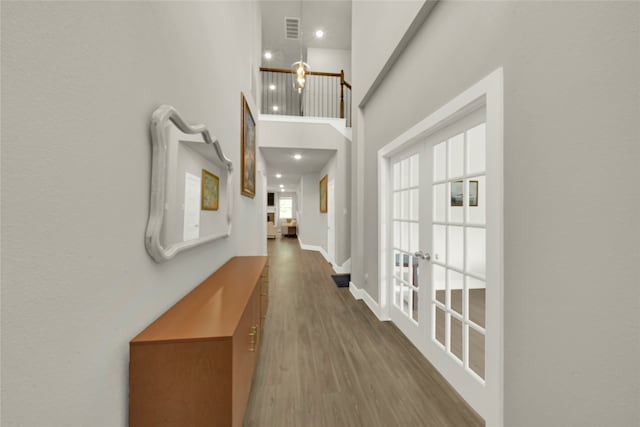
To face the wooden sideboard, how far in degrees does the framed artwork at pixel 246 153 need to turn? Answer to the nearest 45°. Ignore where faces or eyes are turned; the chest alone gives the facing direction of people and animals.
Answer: approximately 90° to its right

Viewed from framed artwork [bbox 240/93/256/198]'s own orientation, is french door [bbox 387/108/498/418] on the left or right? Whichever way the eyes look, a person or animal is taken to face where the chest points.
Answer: on its right

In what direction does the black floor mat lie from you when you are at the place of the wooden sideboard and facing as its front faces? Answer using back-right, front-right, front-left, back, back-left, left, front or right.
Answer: front-left

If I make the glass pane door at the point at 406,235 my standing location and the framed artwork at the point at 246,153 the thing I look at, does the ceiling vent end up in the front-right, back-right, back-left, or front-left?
front-right

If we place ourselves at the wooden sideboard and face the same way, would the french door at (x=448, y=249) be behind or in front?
in front

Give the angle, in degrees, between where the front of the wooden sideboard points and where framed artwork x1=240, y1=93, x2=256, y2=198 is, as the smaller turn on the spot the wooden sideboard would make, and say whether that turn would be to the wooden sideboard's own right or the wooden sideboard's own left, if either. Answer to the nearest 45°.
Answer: approximately 90° to the wooden sideboard's own left

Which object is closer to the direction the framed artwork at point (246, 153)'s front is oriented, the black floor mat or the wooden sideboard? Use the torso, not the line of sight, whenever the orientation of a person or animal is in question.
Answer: the black floor mat

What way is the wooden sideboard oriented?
to the viewer's right

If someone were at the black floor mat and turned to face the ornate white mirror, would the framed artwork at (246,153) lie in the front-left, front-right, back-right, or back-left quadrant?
front-right

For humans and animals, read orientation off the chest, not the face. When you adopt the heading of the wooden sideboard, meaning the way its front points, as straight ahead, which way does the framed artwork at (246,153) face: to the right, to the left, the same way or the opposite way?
the same way

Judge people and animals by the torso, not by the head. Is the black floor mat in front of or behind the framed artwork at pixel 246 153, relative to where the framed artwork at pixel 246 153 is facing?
in front

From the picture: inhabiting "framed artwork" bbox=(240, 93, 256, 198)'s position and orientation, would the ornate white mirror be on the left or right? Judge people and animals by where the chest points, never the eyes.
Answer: on its right

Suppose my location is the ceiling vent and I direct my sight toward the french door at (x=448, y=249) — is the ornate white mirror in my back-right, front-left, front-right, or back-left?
front-right

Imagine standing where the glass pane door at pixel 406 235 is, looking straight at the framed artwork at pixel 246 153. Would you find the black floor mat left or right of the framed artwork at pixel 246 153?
right

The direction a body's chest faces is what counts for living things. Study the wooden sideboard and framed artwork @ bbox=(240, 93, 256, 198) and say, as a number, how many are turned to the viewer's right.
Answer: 2

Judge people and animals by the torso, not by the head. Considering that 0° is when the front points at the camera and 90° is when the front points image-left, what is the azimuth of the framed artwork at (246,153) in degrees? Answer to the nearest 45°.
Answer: approximately 270°
